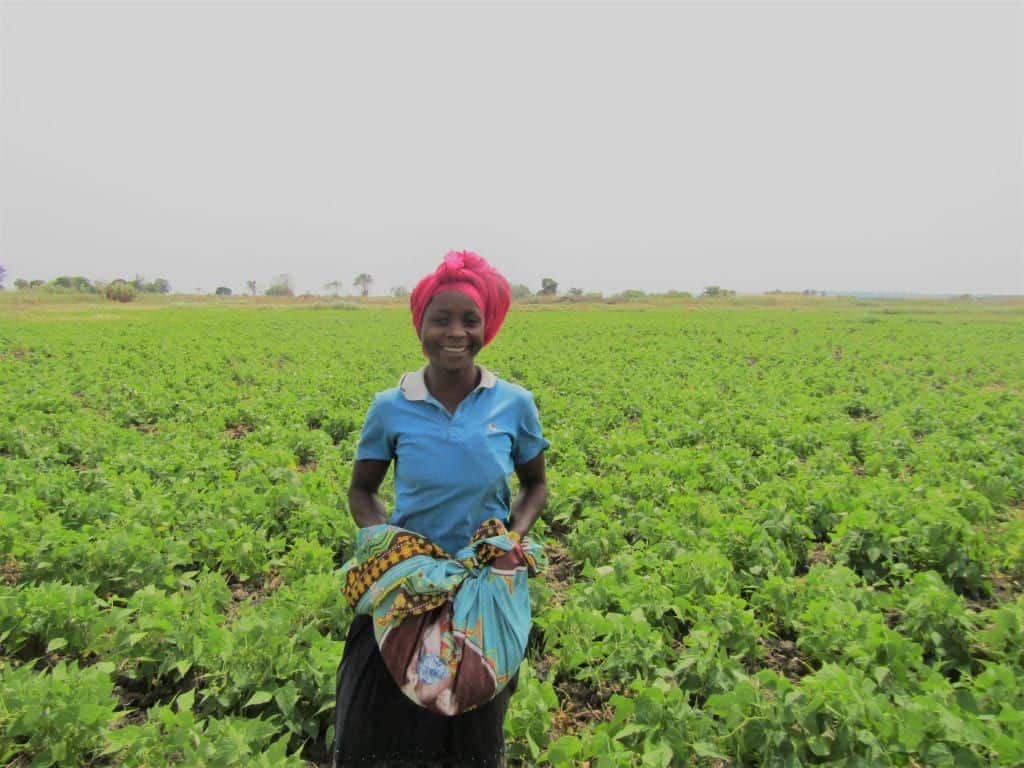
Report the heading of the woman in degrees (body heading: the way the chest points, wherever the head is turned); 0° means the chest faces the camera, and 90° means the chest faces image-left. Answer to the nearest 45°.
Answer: approximately 0°
